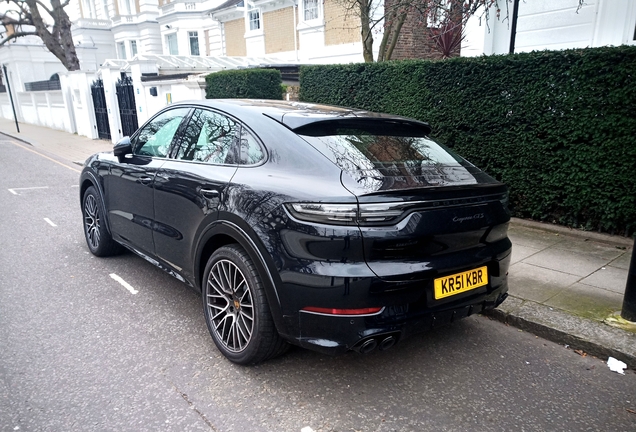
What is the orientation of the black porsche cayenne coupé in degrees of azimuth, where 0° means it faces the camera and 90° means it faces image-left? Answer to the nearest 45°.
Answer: approximately 135°

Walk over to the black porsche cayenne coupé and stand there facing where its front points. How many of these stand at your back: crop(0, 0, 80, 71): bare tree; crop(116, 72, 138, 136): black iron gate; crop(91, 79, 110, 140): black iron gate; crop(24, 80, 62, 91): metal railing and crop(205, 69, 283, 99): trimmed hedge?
0

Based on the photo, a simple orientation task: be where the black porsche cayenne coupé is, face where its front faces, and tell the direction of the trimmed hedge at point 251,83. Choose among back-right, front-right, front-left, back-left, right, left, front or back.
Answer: front-right

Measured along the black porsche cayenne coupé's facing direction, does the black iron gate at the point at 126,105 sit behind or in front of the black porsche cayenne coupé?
in front

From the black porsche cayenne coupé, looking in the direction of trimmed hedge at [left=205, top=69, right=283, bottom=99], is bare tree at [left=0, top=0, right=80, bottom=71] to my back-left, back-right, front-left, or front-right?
front-left

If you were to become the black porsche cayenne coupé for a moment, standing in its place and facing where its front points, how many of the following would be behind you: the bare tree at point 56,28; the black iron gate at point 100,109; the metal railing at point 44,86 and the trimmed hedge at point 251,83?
0

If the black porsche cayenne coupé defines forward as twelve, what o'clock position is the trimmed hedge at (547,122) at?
The trimmed hedge is roughly at 3 o'clock from the black porsche cayenne coupé.

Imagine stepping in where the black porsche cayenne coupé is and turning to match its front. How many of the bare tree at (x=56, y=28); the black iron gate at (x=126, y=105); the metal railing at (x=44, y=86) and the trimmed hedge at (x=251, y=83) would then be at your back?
0

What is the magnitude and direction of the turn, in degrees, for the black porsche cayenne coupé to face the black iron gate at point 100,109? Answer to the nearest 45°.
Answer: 0° — it already faces it

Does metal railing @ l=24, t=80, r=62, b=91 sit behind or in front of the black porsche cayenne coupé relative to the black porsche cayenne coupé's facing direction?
in front

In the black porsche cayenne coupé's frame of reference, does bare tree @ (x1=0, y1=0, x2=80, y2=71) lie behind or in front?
in front
